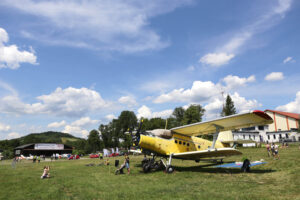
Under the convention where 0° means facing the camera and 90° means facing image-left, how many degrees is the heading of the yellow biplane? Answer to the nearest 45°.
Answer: approximately 45°
